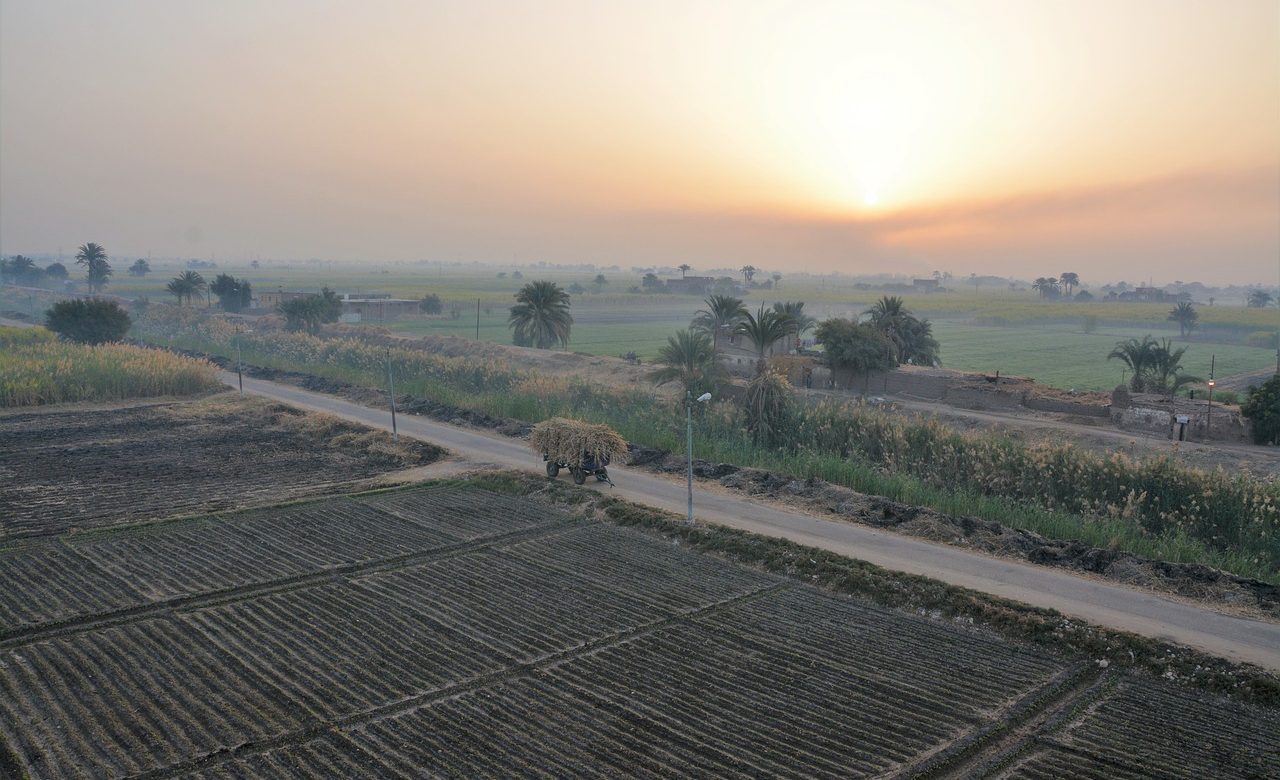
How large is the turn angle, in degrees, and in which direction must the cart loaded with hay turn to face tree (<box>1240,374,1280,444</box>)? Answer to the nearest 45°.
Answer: approximately 45° to its left

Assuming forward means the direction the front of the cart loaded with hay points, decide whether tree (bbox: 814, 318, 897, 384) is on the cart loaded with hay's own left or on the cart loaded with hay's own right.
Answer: on the cart loaded with hay's own left

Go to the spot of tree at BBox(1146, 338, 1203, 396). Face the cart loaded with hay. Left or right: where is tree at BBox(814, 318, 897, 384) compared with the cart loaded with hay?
right

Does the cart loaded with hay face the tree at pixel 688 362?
no

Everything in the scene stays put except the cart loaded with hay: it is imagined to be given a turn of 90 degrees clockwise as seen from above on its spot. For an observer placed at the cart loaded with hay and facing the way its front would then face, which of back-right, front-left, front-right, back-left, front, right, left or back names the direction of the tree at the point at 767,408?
back

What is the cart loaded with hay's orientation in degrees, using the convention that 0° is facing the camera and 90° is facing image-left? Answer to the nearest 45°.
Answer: approximately 315°

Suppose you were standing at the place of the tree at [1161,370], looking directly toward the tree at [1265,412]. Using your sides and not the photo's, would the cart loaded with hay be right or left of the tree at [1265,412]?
right

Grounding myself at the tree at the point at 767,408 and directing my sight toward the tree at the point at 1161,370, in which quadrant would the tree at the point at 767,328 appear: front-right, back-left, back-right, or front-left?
front-left

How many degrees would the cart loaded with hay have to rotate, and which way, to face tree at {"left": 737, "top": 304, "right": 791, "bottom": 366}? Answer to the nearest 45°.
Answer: approximately 90° to its left

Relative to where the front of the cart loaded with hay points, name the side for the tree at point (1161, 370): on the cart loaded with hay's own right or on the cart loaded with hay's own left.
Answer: on the cart loaded with hay's own left
